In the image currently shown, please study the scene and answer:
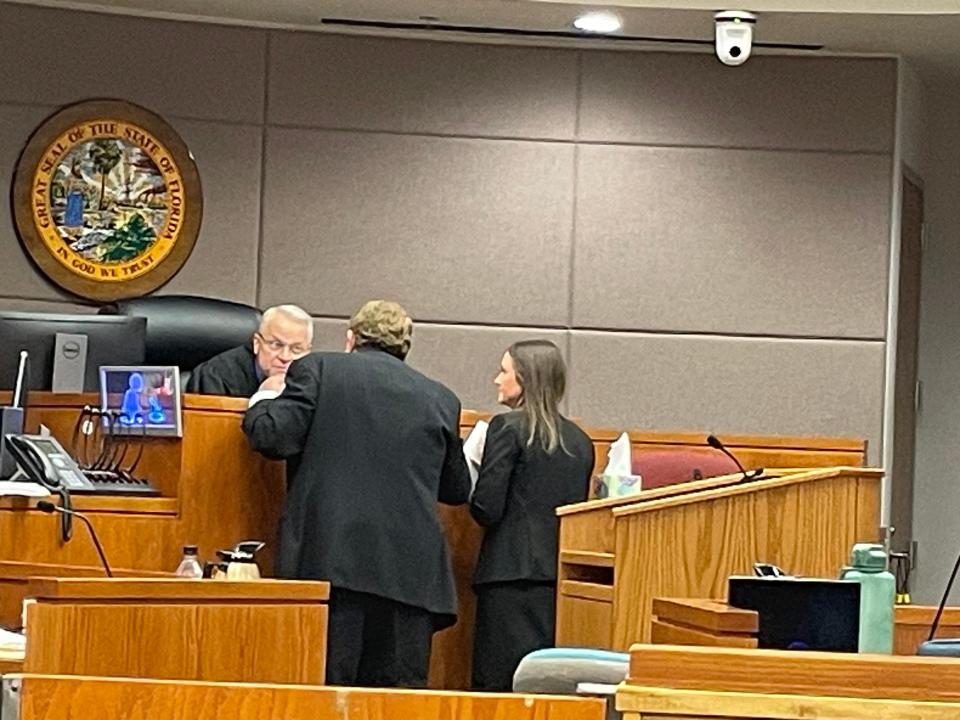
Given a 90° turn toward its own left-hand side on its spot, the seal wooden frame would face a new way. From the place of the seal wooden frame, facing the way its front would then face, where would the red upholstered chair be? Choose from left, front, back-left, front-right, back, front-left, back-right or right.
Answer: front-right

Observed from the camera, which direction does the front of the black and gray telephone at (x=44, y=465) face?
facing the viewer and to the right of the viewer

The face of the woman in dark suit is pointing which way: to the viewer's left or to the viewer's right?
to the viewer's left

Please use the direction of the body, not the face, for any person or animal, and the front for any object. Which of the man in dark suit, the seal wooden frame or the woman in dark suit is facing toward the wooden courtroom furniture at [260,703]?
the seal wooden frame

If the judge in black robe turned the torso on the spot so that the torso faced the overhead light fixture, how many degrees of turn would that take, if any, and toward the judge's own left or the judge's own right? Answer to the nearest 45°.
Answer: approximately 90° to the judge's own left

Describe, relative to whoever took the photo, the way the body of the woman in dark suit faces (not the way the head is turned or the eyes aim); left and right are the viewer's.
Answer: facing away from the viewer and to the left of the viewer

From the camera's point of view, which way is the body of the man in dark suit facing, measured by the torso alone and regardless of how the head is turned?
away from the camera

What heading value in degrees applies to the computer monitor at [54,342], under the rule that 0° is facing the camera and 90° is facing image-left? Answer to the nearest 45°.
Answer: approximately 180°

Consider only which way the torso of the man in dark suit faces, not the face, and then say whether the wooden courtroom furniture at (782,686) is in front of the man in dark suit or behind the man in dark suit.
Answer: behind

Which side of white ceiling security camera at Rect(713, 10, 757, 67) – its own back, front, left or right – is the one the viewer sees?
front

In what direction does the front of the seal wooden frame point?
toward the camera
